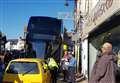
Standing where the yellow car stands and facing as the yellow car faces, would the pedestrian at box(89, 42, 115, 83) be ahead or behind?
behind

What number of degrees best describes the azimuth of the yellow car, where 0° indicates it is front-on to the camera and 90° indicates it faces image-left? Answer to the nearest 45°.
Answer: approximately 180°
